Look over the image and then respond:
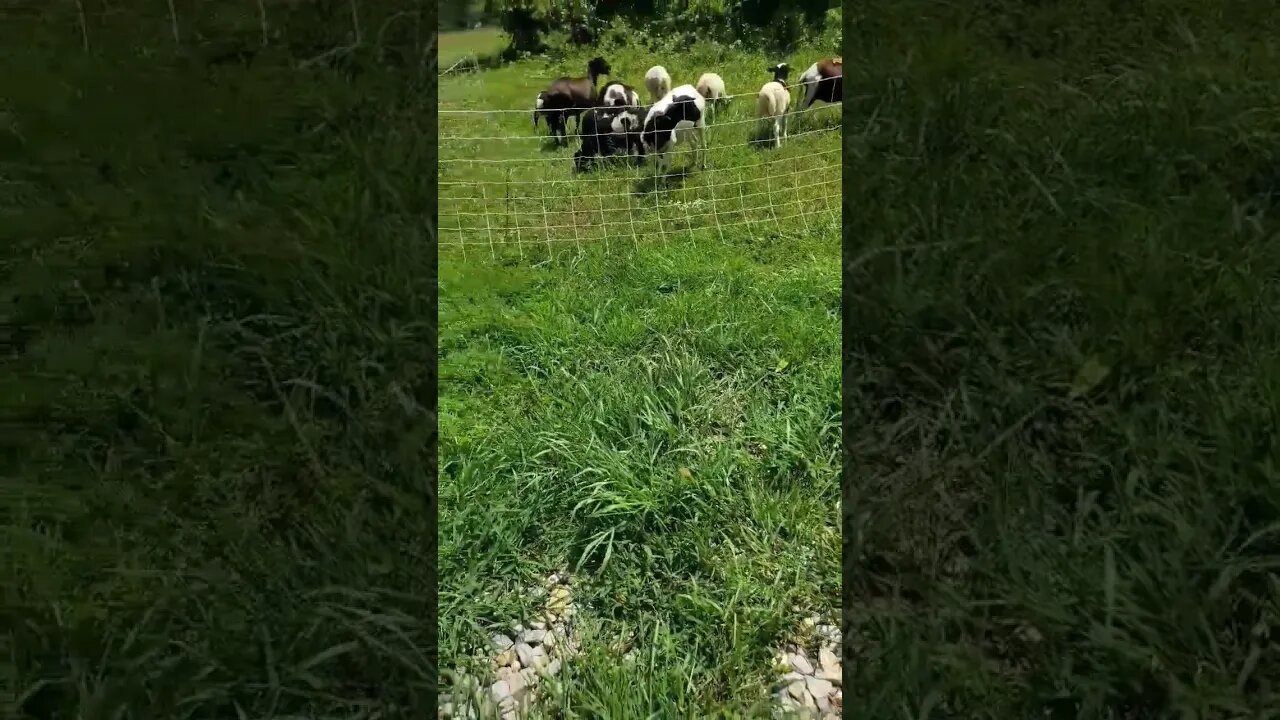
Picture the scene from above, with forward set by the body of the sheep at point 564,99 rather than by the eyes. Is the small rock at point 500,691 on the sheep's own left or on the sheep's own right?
on the sheep's own right

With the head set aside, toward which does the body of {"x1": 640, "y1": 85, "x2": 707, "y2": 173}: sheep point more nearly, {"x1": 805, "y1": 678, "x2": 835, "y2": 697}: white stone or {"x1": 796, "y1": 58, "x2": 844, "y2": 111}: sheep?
the white stone

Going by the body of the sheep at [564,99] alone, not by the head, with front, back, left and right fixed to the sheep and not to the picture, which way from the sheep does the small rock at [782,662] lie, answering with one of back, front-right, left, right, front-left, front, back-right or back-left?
right

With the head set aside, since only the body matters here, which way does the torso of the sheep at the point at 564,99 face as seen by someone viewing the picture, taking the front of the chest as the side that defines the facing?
to the viewer's right

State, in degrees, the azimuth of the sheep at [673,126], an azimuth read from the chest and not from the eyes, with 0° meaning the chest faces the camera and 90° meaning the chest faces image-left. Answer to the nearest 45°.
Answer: approximately 45°

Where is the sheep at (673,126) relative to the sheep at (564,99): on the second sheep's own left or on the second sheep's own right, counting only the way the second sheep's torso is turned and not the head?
on the second sheep's own right

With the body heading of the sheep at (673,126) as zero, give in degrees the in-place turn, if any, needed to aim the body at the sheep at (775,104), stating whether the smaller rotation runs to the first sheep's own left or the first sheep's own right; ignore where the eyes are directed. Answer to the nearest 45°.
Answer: approximately 180°

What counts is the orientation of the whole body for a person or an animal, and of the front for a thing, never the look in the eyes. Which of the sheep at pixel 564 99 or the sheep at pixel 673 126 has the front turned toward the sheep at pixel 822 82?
the sheep at pixel 564 99

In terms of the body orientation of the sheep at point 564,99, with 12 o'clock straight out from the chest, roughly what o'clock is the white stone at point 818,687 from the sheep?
The white stone is roughly at 3 o'clock from the sheep.

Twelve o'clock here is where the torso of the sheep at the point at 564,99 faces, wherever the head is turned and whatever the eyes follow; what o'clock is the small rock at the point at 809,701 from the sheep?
The small rock is roughly at 3 o'clock from the sheep.

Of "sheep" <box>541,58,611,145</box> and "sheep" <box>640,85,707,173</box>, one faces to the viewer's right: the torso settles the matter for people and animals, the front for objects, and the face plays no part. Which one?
"sheep" <box>541,58,611,145</box>
